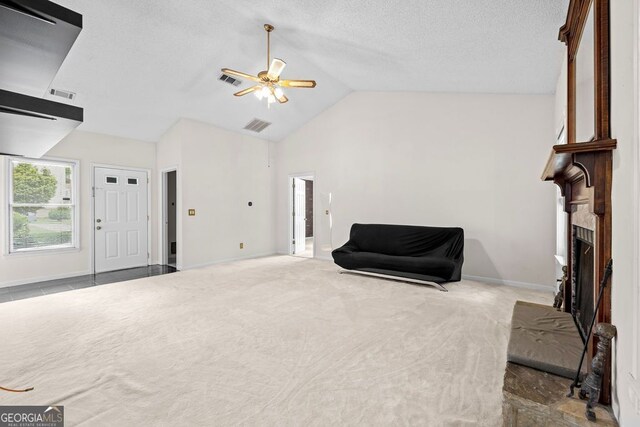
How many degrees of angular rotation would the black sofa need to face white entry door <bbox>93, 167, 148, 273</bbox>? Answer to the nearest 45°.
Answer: approximately 45° to its right

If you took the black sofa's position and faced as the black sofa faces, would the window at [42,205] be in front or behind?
in front

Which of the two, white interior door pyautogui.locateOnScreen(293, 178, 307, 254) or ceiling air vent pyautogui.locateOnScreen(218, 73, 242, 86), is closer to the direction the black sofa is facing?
the ceiling air vent

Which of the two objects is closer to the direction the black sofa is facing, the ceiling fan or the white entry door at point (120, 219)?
the ceiling fan

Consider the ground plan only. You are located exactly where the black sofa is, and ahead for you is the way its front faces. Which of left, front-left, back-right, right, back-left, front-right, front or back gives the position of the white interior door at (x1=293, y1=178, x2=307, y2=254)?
right

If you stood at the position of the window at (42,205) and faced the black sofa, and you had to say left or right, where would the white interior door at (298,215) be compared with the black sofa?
left

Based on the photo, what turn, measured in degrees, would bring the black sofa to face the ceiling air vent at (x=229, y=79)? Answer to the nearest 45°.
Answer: approximately 45° to its right

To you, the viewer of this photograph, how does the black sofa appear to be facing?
facing the viewer and to the left of the viewer

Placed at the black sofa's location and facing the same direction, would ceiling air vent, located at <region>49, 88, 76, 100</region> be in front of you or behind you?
in front

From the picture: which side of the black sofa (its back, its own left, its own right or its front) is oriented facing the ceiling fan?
front

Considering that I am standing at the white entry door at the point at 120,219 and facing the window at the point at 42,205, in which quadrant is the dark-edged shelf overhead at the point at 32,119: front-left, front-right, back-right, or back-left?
front-left
